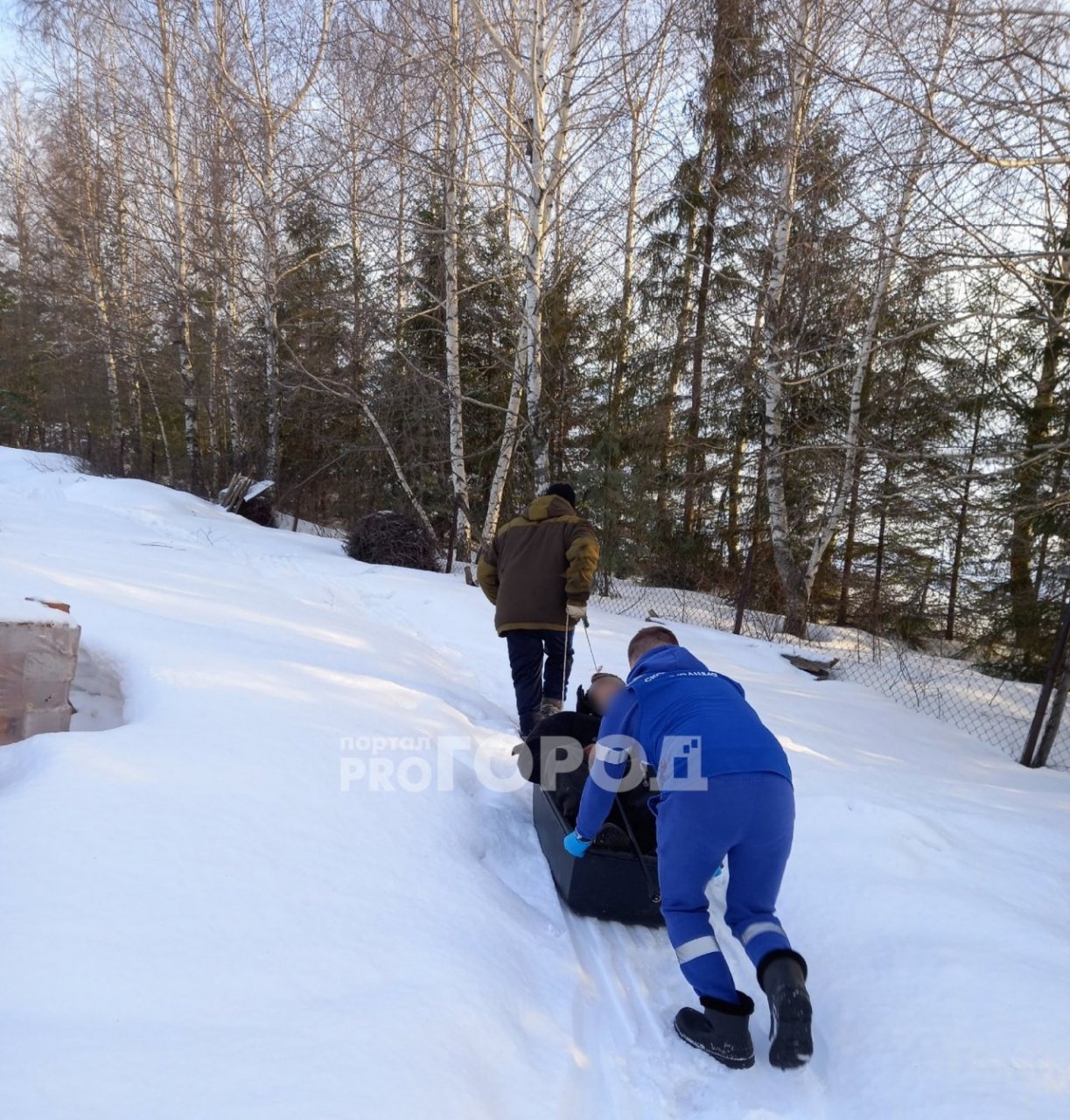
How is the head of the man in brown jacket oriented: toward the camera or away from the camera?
away from the camera

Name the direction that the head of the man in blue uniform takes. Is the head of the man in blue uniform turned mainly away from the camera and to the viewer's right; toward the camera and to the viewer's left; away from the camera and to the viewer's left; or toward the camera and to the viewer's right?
away from the camera and to the viewer's left

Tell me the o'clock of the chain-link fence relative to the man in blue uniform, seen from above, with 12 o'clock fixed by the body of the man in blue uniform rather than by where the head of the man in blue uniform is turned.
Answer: The chain-link fence is roughly at 2 o'clock from the man in blue uniform.

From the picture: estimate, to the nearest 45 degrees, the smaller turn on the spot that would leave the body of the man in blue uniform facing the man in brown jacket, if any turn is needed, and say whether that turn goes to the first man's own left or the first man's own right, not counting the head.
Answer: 0° — they already face them

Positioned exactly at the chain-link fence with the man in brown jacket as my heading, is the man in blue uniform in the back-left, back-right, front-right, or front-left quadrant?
front-left

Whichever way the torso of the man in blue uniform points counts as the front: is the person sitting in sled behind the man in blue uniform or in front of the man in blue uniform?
in front

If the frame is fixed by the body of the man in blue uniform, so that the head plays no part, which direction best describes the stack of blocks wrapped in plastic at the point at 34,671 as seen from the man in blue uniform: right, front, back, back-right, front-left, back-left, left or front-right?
front-left

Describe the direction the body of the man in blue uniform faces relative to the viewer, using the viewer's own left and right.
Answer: facing away from the viewer and to the left of the viewer

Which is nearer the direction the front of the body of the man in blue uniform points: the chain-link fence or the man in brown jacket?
the man in brown jacket

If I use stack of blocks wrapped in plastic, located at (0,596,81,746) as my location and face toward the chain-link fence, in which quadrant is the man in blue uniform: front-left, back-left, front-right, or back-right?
front-right

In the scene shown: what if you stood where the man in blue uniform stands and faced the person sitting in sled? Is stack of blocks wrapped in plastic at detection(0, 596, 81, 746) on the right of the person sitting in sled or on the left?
left

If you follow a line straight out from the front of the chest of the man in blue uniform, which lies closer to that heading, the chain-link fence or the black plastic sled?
the black plastic sled

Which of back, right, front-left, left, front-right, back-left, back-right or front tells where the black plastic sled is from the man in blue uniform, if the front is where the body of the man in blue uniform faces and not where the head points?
front
